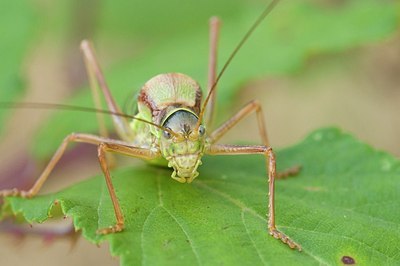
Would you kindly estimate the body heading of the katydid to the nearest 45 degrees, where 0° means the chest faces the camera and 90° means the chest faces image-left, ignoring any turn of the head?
approximately 0°
